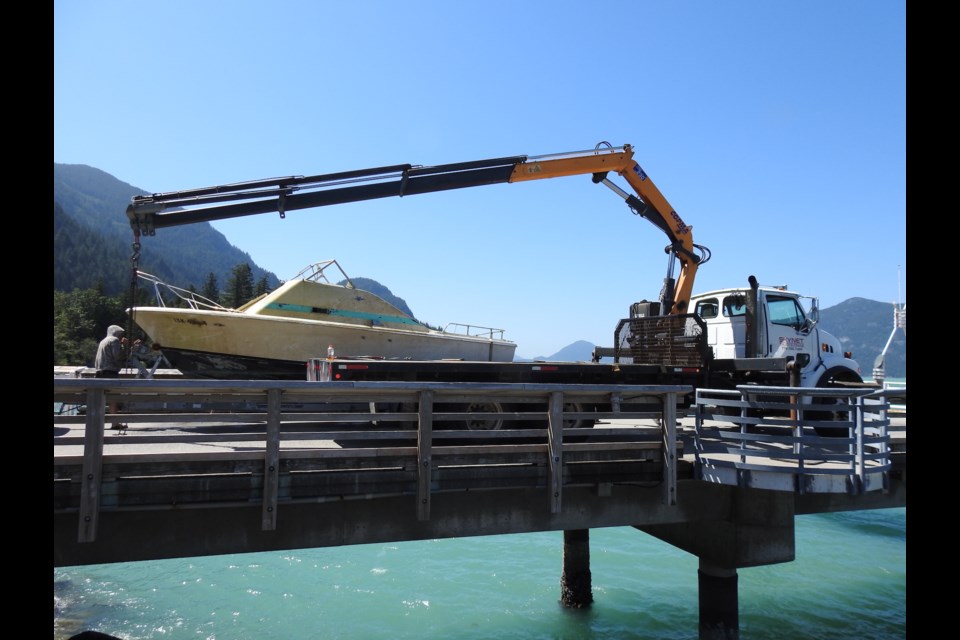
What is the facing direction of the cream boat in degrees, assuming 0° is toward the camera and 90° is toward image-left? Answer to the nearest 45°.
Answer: approximately 90°

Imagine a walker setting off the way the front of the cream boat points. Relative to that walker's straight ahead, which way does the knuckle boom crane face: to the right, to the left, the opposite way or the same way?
the same way

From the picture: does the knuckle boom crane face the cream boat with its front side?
yes

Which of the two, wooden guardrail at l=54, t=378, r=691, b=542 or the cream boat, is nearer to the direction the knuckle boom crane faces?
the cream boat

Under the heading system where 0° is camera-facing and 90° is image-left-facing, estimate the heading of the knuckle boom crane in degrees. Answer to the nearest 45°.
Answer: approximately 90°
